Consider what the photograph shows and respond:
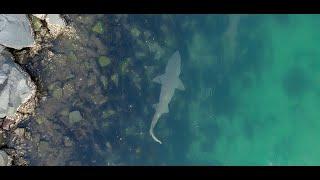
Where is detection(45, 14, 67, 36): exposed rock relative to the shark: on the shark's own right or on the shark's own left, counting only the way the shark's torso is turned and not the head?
on the shark's own left

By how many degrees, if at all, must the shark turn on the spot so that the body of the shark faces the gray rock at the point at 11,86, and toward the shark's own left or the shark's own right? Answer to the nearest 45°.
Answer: approximately 90° to the shark's own left

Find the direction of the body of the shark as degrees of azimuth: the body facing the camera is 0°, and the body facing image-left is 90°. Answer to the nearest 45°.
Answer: approximately 180°

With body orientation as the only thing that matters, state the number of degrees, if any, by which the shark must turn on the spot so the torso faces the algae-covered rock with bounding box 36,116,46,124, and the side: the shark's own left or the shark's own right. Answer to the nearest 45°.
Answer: approximately 90° to the shark's own left

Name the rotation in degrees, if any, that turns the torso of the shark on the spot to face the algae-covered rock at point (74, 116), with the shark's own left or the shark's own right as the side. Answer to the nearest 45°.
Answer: approximately 90° to the shark's own left

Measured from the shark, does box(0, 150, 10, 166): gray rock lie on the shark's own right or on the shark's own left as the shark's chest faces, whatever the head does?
on the shark's own left

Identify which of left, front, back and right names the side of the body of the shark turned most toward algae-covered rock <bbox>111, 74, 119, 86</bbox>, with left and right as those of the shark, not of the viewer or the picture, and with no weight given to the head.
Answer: left

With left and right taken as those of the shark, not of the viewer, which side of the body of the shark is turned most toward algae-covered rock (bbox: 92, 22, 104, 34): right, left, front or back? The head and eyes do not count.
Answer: left
